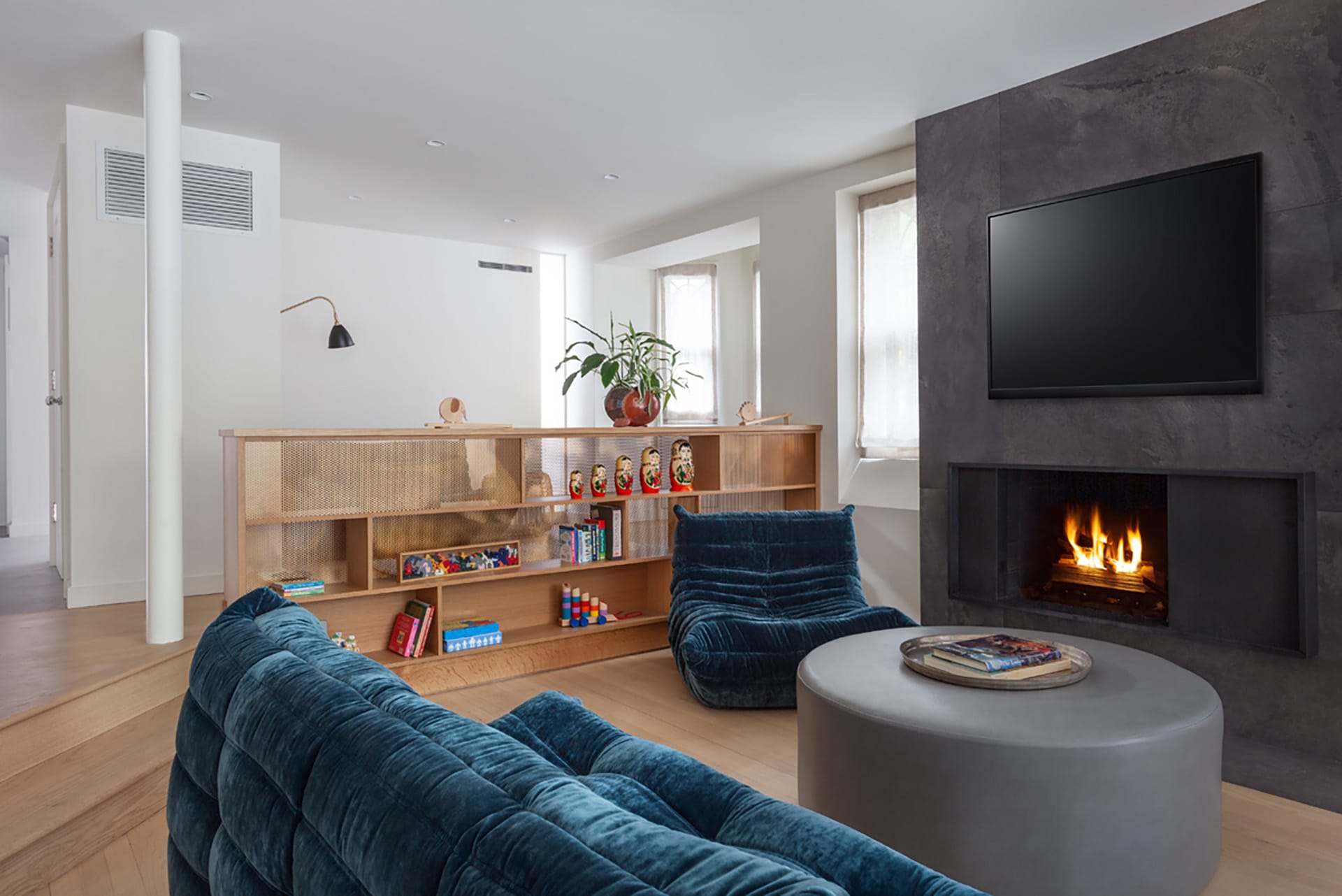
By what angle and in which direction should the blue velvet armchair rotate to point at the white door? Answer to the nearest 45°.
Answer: approximately 135° to its right

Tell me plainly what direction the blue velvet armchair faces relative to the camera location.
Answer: facing the viewer and to the right of the viewer

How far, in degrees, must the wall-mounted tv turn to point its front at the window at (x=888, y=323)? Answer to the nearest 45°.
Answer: approximately 90° to its right

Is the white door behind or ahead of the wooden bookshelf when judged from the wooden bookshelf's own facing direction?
behind

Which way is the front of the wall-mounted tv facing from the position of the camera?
facing the viewer and to the left of the viewer

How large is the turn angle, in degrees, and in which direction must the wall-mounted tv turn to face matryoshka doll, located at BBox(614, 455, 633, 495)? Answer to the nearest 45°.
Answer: approximately 45° to its right

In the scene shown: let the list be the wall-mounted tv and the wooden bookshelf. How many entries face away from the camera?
0

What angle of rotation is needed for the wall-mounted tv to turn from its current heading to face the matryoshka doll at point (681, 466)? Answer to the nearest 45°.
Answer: approximately 45° to its right

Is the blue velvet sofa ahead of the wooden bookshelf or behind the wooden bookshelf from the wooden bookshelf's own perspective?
ahead

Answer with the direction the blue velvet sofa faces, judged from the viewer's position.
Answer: facing away from the viewer and to the right of the viewer

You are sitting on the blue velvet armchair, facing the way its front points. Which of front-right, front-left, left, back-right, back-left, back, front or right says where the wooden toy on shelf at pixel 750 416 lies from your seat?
back-left

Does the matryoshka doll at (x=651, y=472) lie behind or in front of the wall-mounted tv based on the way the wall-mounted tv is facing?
in front

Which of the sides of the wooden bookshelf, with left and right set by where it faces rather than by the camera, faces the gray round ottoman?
front

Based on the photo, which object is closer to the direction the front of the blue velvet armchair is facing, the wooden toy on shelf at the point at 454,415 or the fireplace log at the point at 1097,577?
the fireplace log
